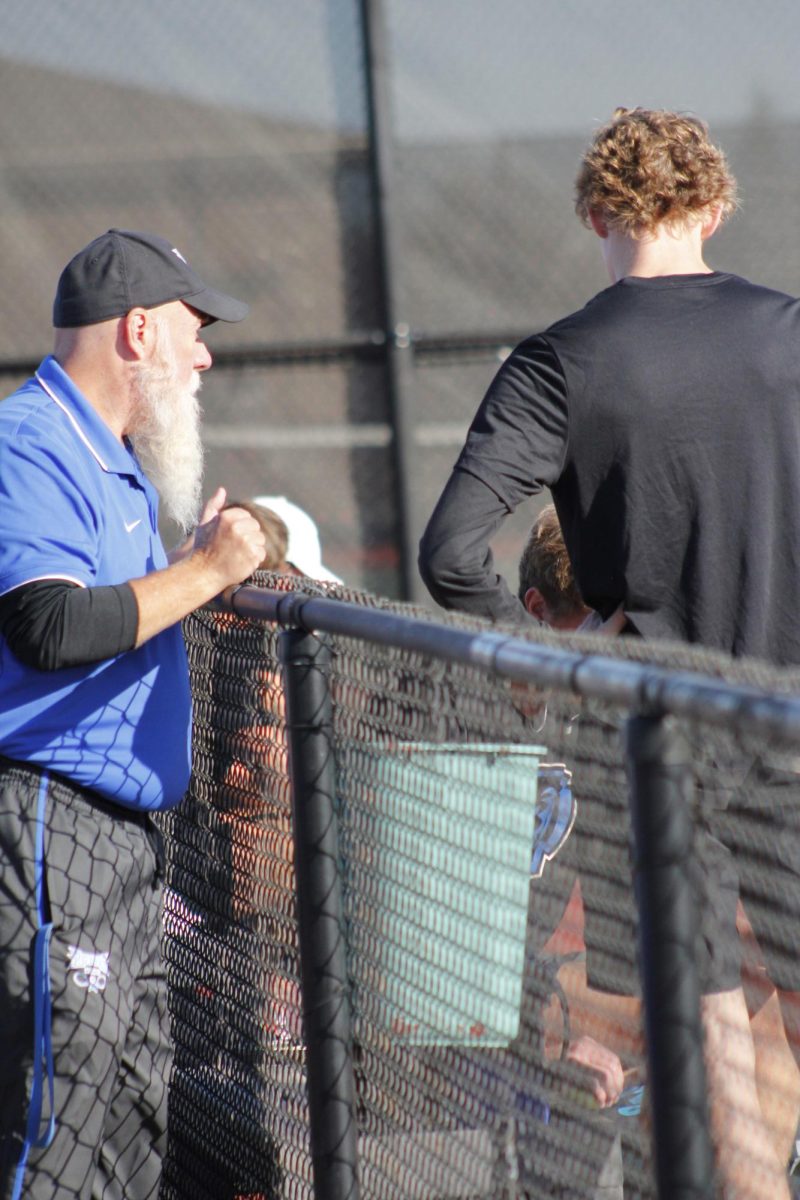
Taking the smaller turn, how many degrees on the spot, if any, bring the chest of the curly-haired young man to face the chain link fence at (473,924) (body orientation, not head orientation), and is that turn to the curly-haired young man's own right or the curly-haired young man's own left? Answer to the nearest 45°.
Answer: approximately 180°

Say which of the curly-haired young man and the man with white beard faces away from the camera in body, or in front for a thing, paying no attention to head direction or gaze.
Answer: the curly-haired young man

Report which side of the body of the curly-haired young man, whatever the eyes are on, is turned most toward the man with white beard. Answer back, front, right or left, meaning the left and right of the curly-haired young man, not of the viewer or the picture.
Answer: left

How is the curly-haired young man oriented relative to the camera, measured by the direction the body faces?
away from the camera

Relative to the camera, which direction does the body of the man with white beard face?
to the viewer's right

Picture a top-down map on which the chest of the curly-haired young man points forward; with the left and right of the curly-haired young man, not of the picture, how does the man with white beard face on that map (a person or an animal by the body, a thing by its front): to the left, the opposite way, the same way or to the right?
to the right

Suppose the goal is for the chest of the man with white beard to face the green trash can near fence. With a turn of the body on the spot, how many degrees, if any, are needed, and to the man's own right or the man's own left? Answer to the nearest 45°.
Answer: approximately 45° to the man's own left

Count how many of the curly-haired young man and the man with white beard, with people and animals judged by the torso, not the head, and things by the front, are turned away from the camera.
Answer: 1

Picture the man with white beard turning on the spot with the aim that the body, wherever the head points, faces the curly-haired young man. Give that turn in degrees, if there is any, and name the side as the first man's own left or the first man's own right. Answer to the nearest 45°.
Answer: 0° — they already face them
